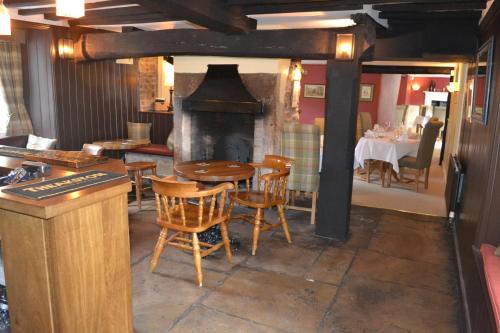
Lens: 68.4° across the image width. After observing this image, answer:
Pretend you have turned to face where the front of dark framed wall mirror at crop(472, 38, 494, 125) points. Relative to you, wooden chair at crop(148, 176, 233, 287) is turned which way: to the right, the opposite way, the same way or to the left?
to the right

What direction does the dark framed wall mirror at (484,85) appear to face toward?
to the viewer's left

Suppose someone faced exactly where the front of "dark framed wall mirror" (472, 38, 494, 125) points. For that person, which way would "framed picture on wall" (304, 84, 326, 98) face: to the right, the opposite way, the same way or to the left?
to the left

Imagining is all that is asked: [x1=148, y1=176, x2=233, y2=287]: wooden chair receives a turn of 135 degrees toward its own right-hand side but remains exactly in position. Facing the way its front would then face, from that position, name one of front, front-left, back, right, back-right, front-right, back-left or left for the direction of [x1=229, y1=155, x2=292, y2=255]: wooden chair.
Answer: back-left

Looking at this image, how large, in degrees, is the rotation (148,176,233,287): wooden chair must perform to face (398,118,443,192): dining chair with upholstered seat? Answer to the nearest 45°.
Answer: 0° — it already faces it

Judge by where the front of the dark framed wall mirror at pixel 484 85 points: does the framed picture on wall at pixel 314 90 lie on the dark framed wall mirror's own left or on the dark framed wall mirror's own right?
on the dark framed wall mirror's own right

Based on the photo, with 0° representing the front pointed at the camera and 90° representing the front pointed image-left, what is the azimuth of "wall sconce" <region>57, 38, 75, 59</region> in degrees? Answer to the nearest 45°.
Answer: approximately 0°

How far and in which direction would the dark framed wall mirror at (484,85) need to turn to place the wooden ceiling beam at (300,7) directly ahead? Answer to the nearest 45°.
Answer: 0° — it already faces it

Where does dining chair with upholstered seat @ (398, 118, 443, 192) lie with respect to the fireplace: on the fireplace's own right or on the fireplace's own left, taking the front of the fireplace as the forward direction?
on the fireplace's own left

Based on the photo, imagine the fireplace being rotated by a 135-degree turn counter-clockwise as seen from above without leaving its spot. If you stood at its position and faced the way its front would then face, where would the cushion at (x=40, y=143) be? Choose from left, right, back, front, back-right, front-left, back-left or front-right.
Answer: back-left

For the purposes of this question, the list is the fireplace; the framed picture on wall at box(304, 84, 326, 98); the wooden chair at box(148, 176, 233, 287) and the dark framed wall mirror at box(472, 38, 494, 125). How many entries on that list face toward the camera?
2

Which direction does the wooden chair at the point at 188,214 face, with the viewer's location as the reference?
facing away from the viewer and to the right of the viewer

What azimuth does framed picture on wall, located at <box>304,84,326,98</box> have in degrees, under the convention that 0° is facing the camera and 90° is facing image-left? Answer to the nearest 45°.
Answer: approximately 0°
